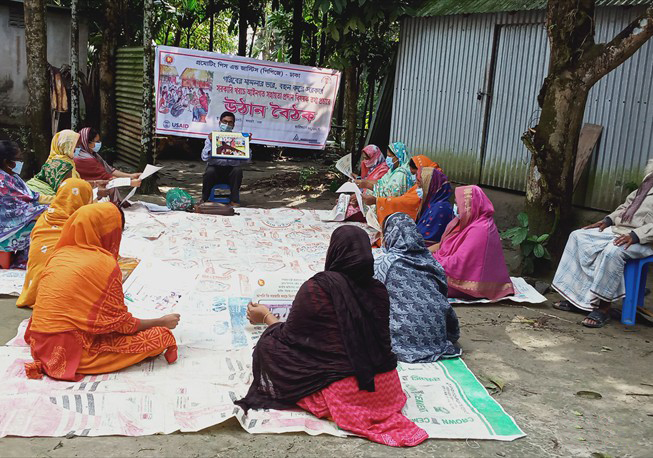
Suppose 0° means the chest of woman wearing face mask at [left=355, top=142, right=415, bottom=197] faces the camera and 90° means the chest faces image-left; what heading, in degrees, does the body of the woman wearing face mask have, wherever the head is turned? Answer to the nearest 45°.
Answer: approximately 90°

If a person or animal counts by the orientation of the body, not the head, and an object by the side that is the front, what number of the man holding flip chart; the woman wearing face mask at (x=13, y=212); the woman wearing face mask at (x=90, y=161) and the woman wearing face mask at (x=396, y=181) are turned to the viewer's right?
2

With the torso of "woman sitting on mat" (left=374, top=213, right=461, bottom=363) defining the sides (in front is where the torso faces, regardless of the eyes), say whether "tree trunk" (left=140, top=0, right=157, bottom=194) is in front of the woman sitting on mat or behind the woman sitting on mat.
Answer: in front

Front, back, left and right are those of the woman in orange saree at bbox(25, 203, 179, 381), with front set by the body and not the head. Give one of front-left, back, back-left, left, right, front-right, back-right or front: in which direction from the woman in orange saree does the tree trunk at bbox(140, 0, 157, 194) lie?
front-left

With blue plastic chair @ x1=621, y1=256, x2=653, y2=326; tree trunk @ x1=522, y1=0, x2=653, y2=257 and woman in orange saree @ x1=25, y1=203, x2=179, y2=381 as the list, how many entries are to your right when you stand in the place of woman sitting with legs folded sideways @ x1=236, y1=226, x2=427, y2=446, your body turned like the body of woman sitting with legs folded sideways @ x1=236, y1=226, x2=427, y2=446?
2

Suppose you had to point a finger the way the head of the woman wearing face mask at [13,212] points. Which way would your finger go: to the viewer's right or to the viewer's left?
to the viewer's right

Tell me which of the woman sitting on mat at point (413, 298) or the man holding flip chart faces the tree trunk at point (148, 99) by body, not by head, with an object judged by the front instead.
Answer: the woman sitting on mat

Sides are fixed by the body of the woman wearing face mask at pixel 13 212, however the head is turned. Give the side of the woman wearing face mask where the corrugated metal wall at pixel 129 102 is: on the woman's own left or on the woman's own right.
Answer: on the woman's own left

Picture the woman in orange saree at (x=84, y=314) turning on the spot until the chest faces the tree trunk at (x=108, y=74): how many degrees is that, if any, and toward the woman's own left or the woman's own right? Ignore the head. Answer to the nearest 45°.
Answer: approximately 45° to the woman's own left

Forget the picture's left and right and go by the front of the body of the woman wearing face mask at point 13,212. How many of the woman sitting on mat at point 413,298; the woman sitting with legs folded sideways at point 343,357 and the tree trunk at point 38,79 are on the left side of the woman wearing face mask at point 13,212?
1

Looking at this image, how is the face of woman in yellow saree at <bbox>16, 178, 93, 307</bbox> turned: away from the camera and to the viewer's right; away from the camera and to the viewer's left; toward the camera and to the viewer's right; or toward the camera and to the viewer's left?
away from the camera and to the viewer's right

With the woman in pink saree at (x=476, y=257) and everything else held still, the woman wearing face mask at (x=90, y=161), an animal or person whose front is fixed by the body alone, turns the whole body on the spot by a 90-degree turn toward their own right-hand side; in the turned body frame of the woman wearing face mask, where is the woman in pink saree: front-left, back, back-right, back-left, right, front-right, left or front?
front-left

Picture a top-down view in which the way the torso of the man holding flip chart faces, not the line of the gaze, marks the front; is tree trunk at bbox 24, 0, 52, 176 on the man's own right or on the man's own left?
on the man's own right

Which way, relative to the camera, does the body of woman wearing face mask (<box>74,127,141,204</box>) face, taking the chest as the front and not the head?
to the viewer's right

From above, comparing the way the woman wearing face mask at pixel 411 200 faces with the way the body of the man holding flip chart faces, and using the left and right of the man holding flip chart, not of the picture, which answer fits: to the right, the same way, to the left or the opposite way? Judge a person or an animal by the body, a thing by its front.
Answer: to the right

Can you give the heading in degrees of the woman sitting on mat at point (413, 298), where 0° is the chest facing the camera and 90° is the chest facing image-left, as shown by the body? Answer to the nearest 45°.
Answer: approximately 135°

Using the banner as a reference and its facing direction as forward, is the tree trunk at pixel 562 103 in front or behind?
in front

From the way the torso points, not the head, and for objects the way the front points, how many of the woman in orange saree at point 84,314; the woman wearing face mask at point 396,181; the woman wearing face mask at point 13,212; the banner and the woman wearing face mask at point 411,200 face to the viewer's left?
2
